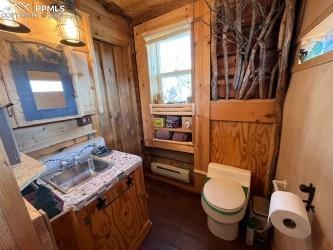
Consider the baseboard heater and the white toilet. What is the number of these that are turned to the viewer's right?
0

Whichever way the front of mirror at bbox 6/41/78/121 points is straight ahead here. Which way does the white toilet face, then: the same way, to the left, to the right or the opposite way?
to the right

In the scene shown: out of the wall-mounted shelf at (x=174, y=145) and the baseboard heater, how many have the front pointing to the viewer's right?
0

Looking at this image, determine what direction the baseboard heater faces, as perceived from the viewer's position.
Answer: facing the viewer and to the left of the viewer

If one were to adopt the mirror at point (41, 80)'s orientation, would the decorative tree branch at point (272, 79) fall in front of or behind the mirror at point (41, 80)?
in front

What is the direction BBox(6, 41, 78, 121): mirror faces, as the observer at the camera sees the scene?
facing the viewer and to the right of the viewer

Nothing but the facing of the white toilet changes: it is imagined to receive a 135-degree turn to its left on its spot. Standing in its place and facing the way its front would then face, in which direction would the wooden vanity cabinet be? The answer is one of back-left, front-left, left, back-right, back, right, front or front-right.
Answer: back

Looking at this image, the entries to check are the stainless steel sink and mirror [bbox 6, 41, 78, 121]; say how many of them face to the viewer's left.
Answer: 0

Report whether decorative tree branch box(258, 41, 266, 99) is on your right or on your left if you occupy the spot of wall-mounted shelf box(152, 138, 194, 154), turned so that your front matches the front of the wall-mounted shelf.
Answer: on your left

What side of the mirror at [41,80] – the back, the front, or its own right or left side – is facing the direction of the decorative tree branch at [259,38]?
front
